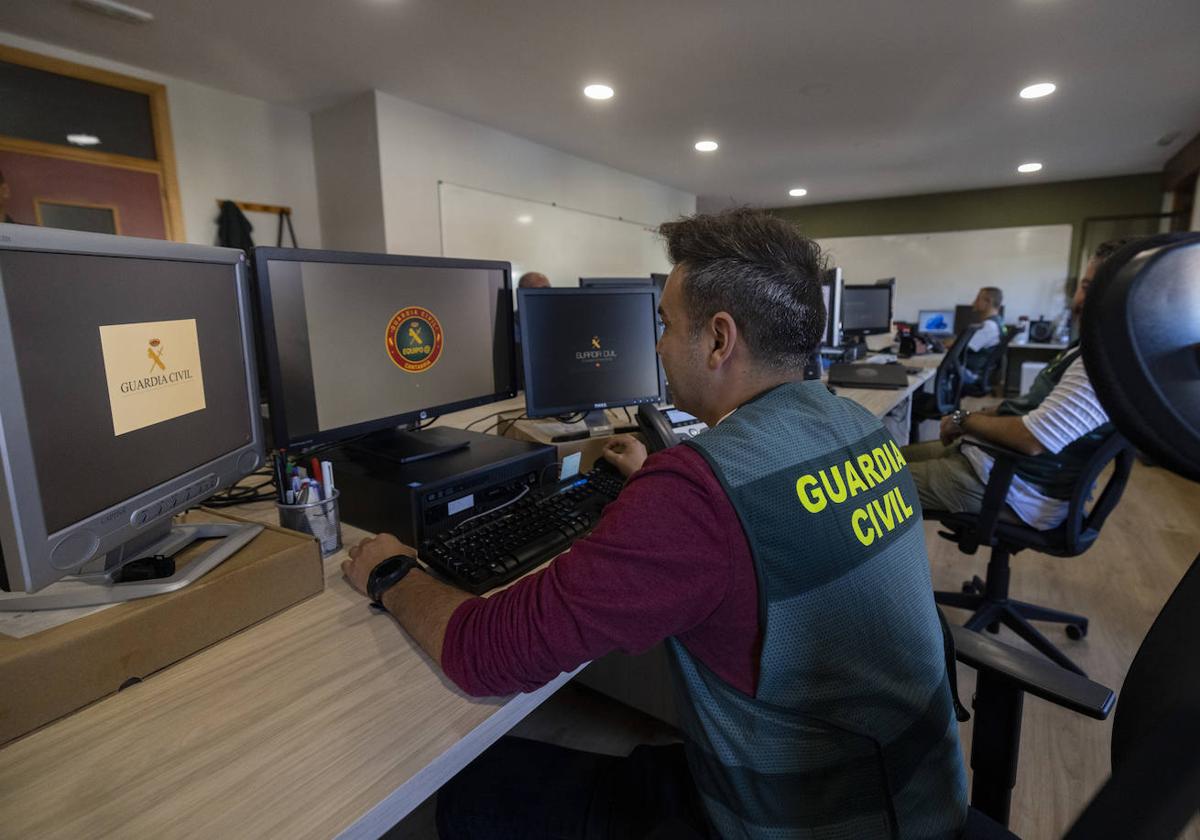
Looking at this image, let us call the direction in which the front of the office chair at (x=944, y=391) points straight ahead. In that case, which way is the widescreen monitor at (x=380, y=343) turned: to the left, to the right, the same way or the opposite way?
the opposite way

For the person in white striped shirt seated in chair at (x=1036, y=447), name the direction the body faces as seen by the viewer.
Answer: to the viewer's left

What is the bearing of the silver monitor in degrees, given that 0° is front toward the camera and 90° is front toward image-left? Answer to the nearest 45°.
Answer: approximately 315°

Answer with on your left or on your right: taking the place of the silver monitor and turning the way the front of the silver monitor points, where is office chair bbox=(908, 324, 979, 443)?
on your left

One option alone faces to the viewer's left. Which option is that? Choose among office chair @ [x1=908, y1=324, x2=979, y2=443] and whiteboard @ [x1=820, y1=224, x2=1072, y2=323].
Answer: the office chair

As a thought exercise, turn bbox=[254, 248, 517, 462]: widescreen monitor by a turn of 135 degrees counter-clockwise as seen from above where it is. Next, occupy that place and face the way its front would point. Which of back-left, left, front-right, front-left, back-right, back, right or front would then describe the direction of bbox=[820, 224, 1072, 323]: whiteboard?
front-right

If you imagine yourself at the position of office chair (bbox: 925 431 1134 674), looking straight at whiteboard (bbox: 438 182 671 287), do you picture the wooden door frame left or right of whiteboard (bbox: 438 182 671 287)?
left

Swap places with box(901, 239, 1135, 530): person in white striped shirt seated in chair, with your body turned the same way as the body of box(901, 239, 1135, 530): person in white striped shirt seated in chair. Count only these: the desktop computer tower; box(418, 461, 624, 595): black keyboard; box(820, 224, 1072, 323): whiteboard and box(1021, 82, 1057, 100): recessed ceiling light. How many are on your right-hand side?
2

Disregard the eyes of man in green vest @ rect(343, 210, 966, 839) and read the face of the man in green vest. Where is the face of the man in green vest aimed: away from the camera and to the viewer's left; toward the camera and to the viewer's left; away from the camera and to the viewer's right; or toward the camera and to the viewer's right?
away from the camera and to the viewer's left

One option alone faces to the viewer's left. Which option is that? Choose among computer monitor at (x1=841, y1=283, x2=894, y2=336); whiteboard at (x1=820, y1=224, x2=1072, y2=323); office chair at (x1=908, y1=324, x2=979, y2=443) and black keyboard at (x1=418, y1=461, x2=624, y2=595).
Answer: the office chair

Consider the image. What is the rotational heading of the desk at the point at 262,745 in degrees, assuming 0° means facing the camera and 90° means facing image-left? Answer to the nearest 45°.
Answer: approximately 315°

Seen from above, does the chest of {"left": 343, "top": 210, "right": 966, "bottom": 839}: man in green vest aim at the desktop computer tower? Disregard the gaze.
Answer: yes
